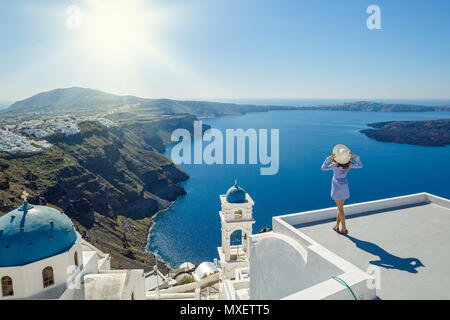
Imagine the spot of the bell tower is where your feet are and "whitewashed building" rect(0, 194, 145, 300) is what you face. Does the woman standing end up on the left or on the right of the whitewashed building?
left

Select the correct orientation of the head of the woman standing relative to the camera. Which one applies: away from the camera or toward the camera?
away from the camera

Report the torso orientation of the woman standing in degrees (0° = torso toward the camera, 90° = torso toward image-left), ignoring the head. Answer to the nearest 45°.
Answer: approximately 180°

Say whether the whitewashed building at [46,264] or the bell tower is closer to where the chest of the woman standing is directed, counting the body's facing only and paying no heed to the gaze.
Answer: the bell tower

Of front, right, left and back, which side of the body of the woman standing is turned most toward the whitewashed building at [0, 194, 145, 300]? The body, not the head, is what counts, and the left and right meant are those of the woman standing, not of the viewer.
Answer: left

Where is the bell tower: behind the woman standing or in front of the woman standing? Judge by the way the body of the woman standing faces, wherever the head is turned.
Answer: in front
